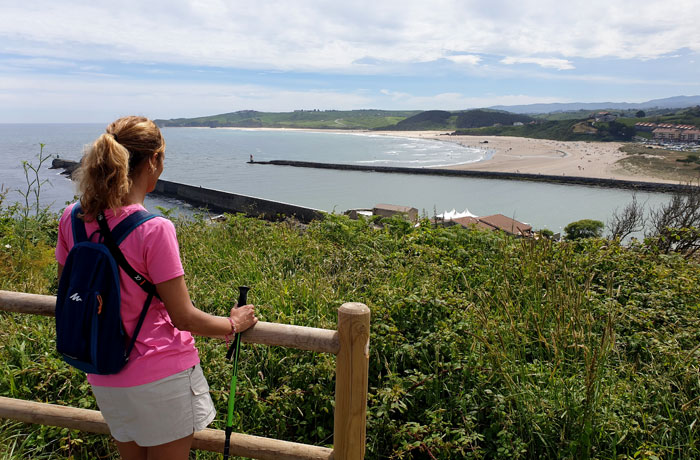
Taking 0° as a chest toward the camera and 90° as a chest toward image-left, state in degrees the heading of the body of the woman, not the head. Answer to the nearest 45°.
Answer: approximately 225°

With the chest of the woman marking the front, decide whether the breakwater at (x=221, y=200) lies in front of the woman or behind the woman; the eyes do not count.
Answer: in front

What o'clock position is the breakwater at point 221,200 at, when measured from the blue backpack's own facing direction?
The breakwater is roughly at 5 o'clock from the blue backpack.

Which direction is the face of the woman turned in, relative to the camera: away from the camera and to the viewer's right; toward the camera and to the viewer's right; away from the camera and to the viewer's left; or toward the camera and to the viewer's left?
away from the camera and to the viewer's right

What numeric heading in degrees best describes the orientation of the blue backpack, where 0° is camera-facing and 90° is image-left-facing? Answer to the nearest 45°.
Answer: approximately 45°
